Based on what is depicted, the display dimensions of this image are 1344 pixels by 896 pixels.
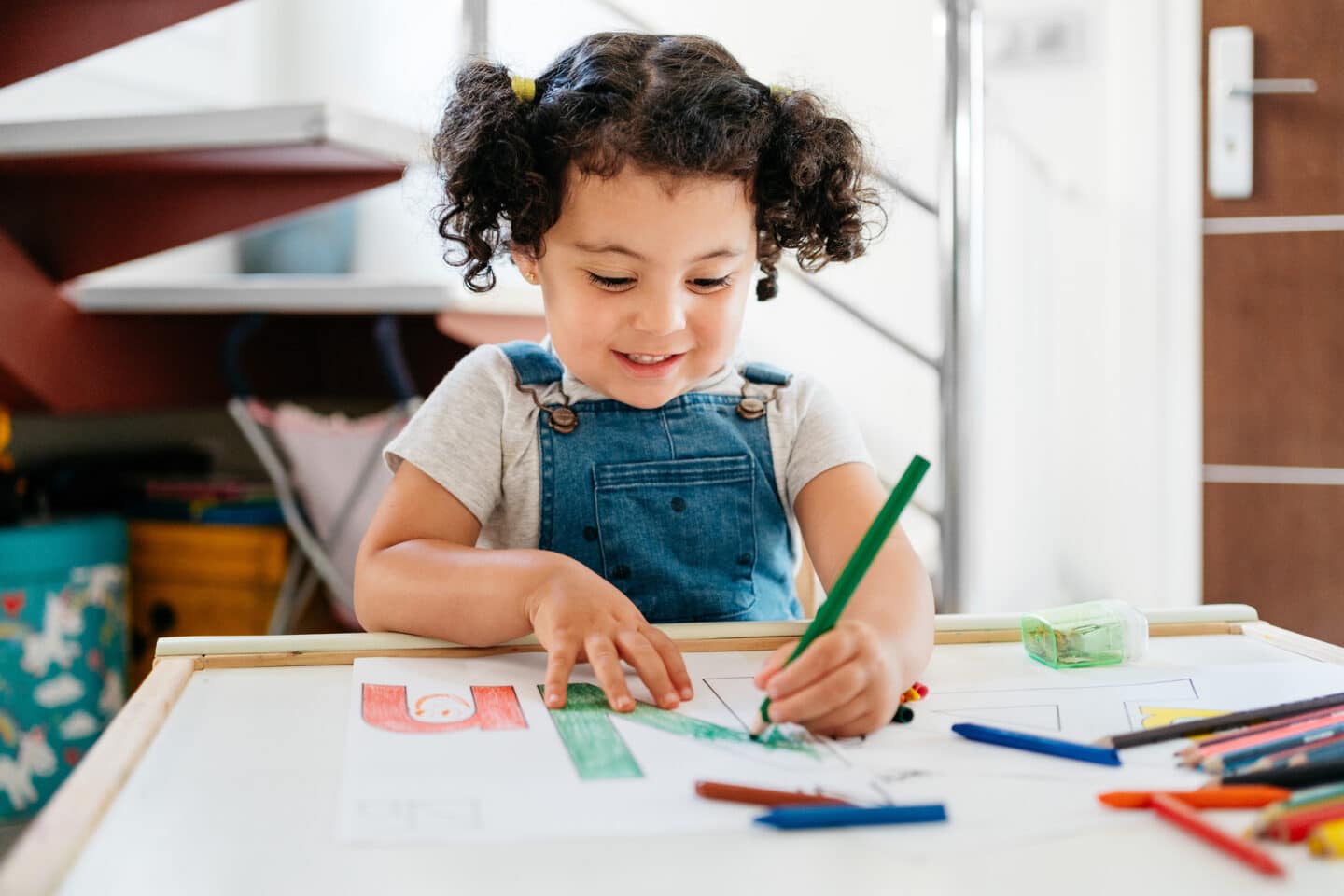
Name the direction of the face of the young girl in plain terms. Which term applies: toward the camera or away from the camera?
toward the camera

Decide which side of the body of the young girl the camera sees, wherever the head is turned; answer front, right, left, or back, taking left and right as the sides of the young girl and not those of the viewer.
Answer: front

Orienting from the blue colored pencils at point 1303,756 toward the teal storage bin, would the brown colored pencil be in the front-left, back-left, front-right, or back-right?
front-left

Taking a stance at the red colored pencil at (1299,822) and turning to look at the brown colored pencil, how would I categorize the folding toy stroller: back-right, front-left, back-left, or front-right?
front-right
